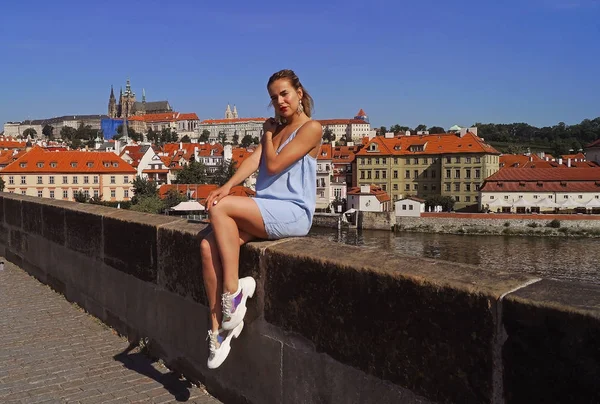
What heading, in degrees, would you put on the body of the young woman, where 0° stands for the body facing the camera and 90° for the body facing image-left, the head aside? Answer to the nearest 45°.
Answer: approximately 45°
